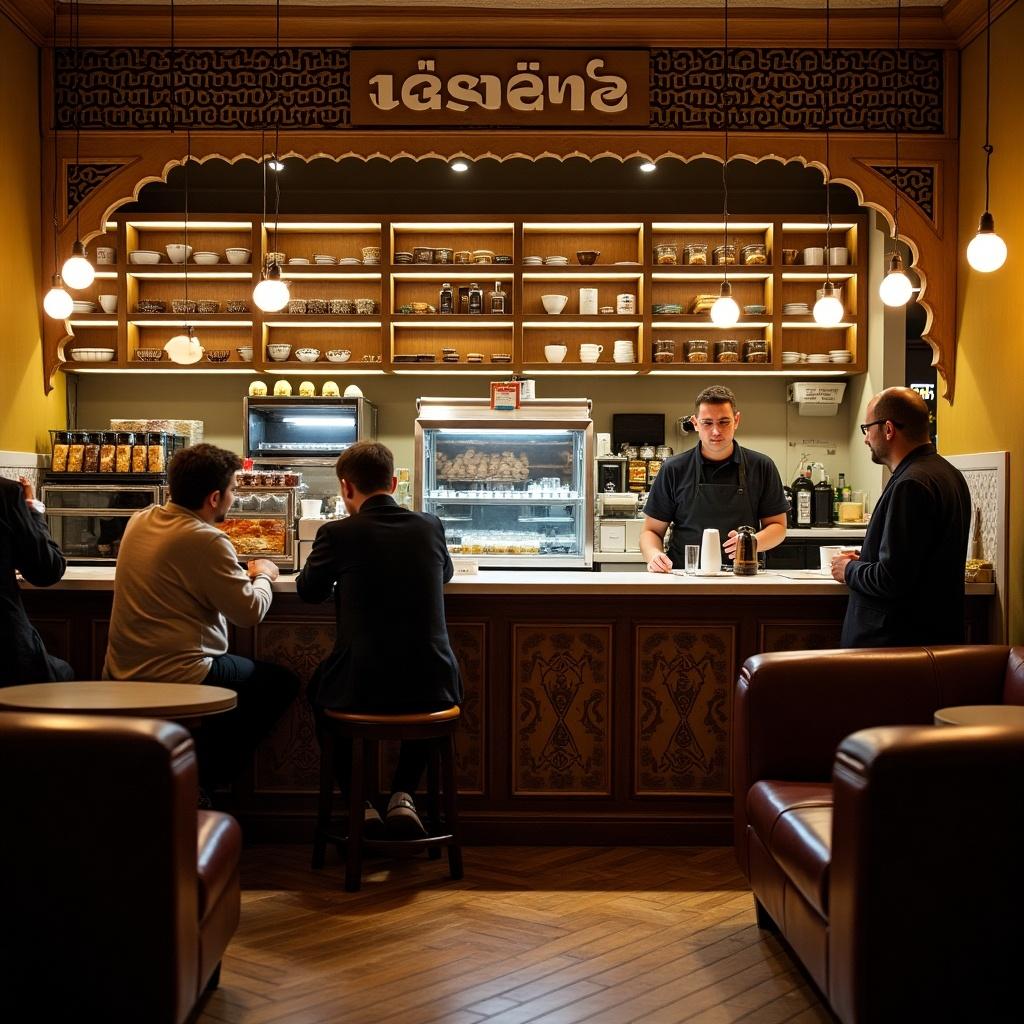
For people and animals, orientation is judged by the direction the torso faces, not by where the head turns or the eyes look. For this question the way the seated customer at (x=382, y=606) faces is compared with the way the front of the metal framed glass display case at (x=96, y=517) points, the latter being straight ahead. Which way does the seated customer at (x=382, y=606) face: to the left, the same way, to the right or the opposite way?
the opposite way

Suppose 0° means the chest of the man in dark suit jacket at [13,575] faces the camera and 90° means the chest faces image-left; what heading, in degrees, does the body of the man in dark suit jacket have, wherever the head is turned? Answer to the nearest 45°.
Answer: approximately 225°

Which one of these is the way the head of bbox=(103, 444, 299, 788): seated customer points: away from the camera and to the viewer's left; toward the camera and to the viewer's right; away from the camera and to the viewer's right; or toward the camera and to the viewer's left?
away from the camera and to the viewer's right

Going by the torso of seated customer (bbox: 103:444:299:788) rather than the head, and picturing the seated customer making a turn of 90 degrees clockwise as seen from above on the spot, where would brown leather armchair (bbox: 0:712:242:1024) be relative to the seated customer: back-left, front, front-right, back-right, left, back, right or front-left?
front-right

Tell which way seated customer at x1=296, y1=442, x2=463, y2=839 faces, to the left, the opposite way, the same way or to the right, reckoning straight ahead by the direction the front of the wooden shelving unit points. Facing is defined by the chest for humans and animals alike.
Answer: the opposite way

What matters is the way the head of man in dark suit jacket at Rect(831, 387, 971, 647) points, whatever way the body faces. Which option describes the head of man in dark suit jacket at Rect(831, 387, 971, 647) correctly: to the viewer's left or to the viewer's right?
to the viewer's left

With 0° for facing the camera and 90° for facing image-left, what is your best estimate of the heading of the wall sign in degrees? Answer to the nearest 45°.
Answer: approximately 0°

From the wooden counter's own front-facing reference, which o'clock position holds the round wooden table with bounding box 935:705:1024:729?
The round wooden table is roughly at 11 o'clock from the wooden counter.
